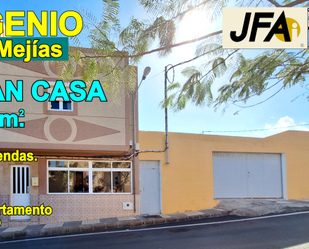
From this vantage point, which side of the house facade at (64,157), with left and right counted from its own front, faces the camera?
front
